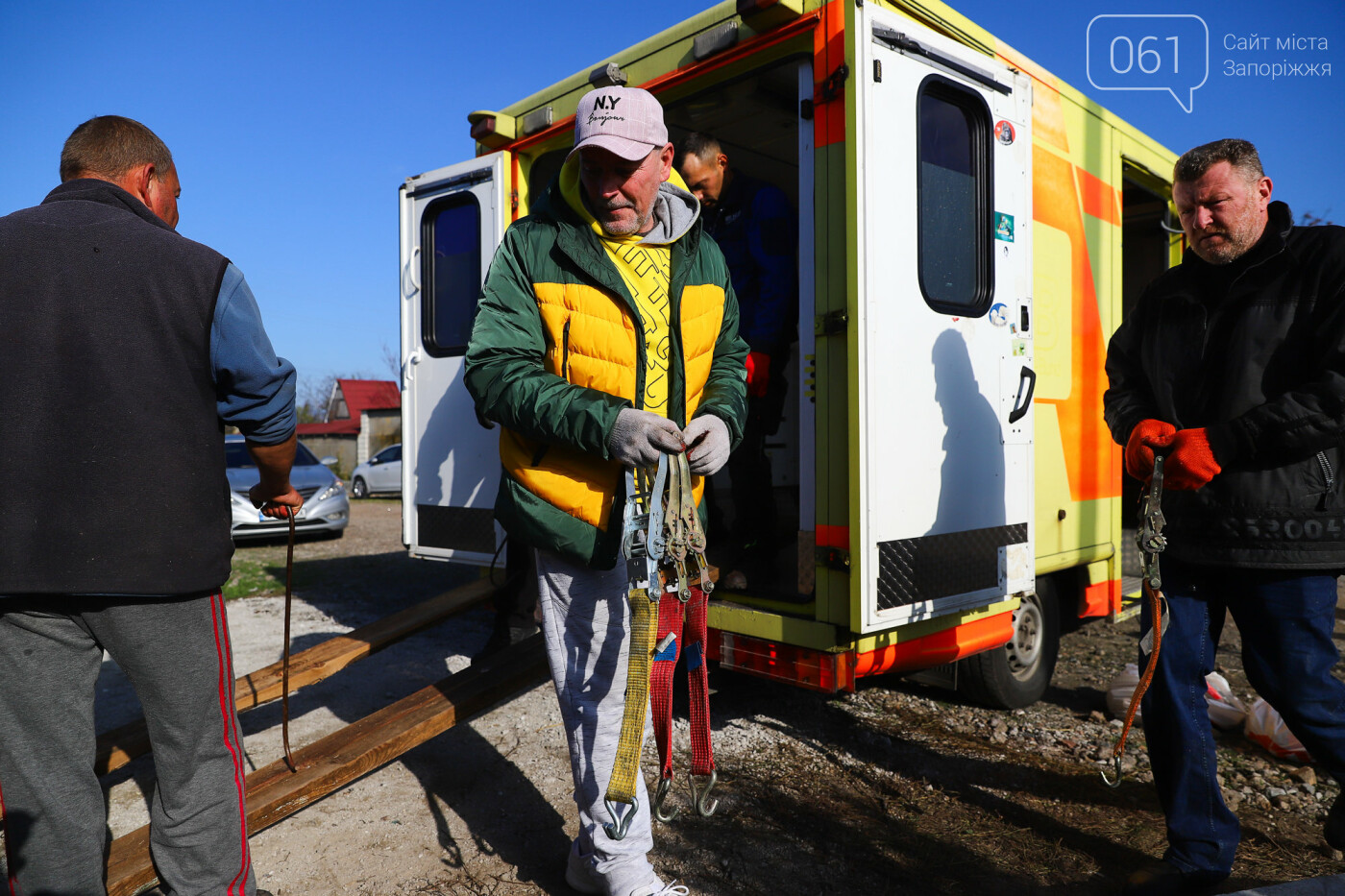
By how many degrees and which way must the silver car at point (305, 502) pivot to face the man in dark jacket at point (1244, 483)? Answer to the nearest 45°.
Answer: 0° — it already faces them

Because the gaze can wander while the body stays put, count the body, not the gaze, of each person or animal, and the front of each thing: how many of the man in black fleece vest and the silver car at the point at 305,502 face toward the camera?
1

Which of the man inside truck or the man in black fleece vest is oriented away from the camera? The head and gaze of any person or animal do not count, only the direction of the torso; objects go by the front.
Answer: the man in black fleece vest

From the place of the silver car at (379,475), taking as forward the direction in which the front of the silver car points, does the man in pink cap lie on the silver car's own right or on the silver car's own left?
on the silver car's own left

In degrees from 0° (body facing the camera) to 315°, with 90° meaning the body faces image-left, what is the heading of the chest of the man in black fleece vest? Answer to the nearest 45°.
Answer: approximately 180°

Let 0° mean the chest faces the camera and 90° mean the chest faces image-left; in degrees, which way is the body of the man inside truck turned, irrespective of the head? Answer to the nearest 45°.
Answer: approximately 45°

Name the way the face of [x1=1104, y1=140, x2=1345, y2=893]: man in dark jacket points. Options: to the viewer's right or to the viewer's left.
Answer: to the viewer's left
